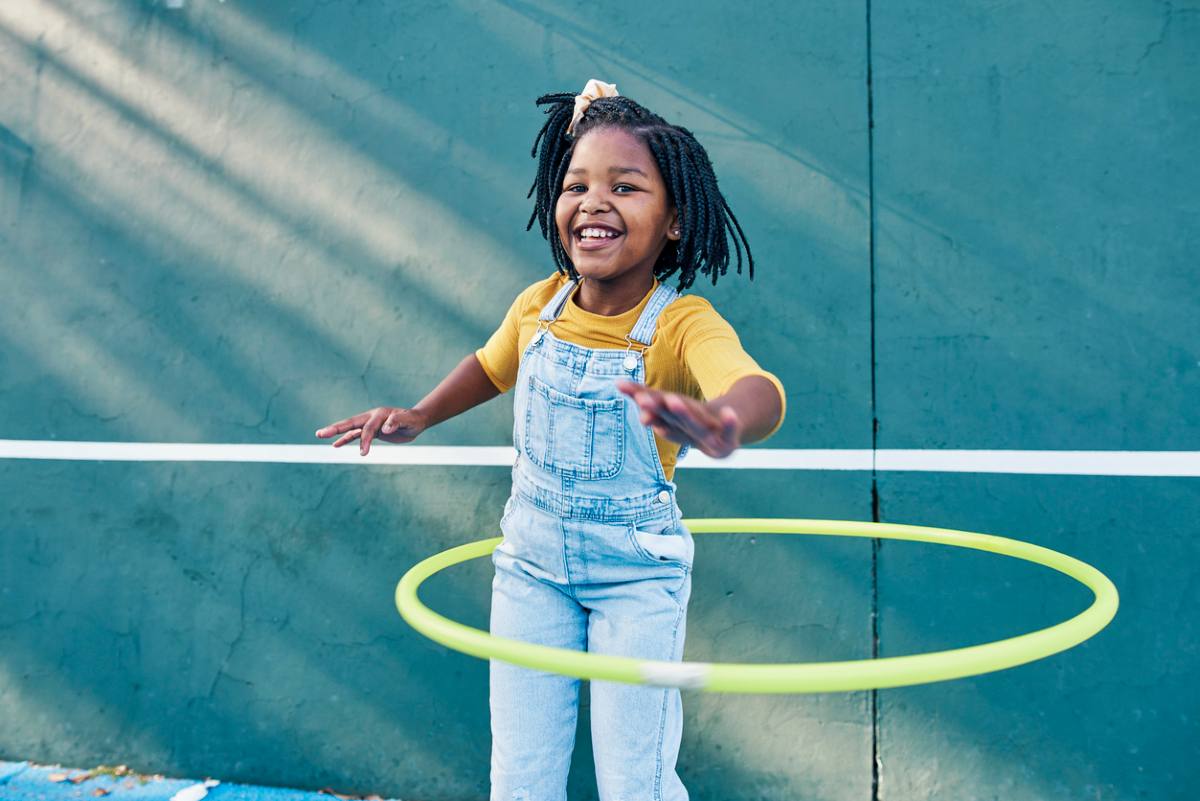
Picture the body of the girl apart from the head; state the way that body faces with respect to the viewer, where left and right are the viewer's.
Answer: facing the viewer and to the left of the viewer
